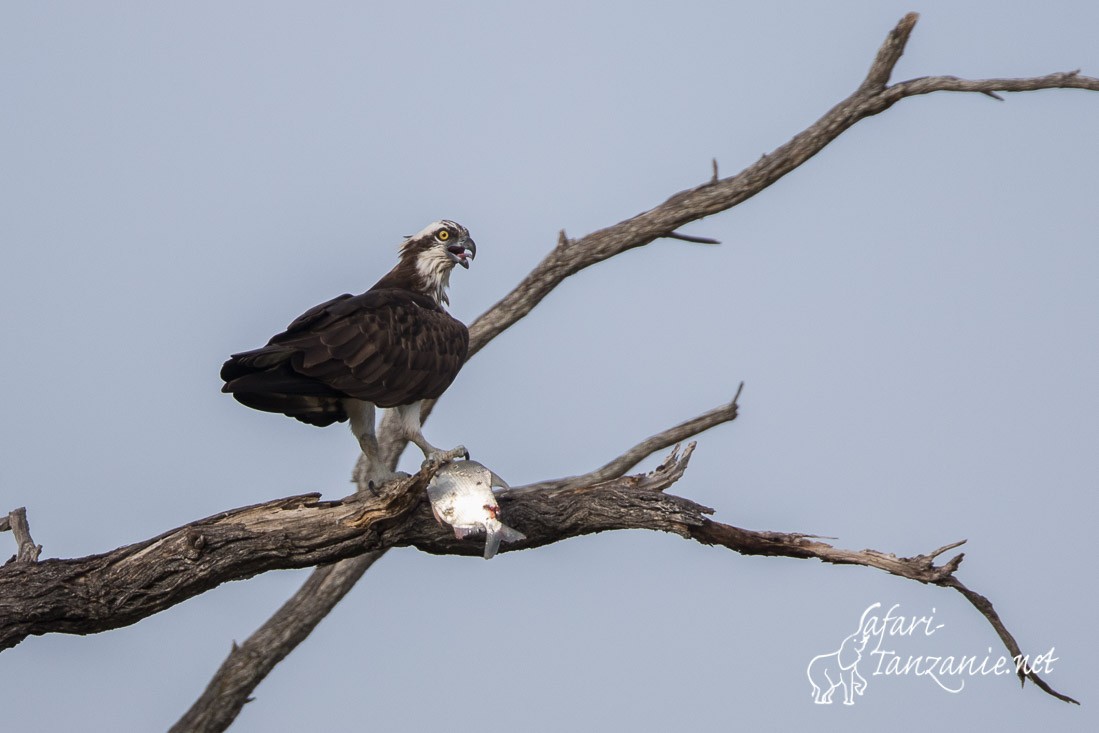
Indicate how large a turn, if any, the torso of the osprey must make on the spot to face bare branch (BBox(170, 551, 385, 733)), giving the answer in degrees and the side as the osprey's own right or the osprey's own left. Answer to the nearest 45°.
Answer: approximately 135° to the osprey's own left

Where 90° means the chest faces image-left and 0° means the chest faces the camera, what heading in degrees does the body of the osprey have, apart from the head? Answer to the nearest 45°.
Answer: approximately 270°
